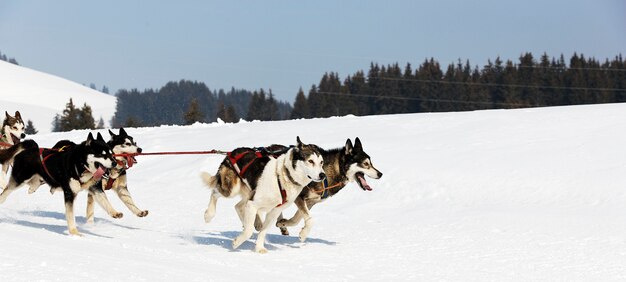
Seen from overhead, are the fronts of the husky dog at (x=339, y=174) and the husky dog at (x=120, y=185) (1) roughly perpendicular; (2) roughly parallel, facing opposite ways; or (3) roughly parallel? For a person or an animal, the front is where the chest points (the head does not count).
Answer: roughly parallel

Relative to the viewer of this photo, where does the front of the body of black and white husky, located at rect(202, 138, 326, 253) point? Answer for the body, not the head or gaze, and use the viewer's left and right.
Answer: facing the viewer and to the right of the viewer

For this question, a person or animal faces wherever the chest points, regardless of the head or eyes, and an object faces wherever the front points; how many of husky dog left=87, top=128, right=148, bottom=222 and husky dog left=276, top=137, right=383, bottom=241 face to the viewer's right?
2

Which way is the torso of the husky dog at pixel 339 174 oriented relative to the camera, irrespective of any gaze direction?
to the viewer's right

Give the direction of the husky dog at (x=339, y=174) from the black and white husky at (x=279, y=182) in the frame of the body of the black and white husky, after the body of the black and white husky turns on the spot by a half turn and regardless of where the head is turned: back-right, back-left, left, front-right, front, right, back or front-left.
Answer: right

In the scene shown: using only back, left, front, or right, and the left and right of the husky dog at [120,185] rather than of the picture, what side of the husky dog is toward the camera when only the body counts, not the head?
right

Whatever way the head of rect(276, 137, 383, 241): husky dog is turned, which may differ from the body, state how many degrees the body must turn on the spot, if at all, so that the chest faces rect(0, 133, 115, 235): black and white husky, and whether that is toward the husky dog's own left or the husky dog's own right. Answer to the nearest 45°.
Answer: approximately 180°
